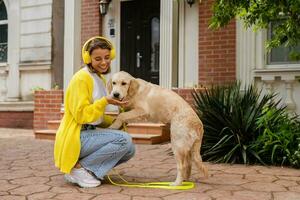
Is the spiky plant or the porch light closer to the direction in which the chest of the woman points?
the spiky plant

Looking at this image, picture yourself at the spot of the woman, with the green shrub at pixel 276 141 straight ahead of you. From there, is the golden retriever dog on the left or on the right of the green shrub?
right

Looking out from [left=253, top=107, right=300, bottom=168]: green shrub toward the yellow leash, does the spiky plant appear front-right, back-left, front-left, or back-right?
front-right

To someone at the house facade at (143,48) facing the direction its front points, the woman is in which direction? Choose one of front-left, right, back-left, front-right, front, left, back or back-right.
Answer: front

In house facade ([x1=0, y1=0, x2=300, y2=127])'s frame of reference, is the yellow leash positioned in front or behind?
in front

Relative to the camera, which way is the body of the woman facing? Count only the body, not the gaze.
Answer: to the viewer's right

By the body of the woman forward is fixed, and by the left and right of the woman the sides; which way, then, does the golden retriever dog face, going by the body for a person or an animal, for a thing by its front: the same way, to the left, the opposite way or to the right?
the opposite way

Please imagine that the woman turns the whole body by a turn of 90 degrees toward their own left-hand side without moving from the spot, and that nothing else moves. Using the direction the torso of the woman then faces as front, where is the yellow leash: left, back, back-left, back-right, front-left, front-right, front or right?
right

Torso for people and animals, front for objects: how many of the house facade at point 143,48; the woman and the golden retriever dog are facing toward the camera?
1

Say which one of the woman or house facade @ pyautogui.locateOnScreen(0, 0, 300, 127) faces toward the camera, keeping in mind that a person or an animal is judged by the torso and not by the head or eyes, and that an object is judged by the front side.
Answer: the house facade

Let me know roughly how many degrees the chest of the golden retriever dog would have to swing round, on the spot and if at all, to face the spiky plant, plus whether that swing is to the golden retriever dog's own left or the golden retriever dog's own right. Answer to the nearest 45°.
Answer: approximately 135° to the golden retriever dog's own right

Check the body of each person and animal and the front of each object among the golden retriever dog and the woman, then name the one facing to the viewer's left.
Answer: the golden retriever dog

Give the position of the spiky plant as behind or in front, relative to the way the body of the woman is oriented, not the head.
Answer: in front

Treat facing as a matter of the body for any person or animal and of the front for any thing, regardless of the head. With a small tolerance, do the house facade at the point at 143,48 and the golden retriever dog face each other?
no

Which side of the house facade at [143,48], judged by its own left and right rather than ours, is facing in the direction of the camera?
front

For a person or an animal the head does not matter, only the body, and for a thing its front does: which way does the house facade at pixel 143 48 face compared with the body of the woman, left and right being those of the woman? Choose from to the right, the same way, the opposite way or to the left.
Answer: to the right

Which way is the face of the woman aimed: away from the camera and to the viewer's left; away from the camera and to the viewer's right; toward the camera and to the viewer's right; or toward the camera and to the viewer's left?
toward the camera and to the viewer's right

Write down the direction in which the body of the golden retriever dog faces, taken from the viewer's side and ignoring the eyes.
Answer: to the viewer's left

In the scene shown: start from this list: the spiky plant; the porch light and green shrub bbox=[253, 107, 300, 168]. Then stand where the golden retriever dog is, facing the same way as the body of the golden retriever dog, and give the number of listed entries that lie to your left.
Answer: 0

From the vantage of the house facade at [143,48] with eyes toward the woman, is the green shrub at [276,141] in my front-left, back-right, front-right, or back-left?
front-left

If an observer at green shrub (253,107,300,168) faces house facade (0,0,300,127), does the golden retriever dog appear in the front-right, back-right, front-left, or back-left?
back-left
